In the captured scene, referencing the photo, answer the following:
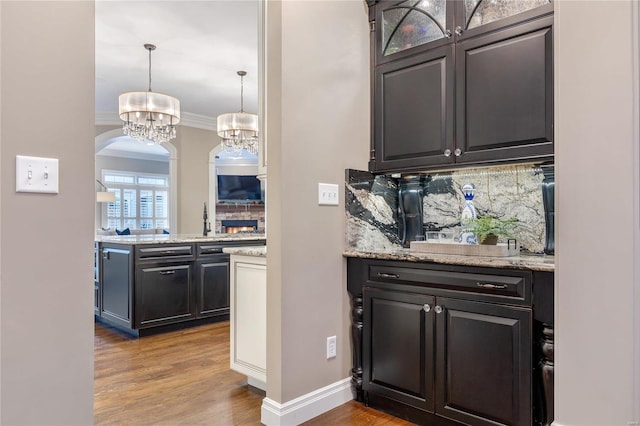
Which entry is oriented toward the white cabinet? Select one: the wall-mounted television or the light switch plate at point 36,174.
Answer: the wall-mounted television

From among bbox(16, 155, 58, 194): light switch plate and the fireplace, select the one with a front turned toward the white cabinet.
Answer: the fireplace

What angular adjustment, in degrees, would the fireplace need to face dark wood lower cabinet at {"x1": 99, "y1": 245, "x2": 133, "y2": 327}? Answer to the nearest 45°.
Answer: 0° — it already faces it

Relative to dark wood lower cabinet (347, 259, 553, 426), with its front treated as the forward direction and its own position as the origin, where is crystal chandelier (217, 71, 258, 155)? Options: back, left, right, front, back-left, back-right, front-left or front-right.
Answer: right

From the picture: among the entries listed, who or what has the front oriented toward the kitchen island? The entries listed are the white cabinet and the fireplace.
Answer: the fireplace

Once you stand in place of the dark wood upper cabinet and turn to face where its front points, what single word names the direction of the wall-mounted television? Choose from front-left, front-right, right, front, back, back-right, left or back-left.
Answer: right

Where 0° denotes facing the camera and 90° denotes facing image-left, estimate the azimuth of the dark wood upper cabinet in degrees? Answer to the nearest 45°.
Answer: approximately 45°

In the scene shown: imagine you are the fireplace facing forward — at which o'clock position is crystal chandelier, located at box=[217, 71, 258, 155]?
The crystal chandelier is roughly at 12 o'clock from the fireplace.
